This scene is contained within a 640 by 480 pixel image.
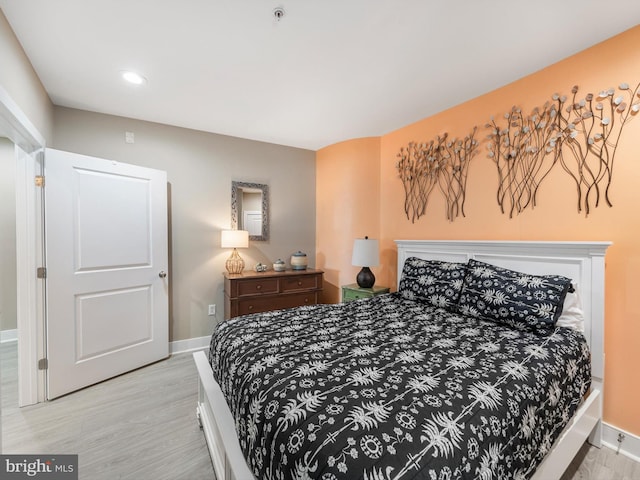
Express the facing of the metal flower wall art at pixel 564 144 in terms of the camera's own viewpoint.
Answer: facing the viewer and to the left of the viewer

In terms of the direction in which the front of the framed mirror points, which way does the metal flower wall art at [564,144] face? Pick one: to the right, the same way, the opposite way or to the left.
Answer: to the right

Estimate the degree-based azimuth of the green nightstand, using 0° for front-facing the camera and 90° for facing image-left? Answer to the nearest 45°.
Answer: approximately 45°

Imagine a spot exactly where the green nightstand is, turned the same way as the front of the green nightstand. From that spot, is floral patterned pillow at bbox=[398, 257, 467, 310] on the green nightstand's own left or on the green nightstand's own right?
on the green nightstand's own left

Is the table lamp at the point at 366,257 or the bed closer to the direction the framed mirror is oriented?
the bed

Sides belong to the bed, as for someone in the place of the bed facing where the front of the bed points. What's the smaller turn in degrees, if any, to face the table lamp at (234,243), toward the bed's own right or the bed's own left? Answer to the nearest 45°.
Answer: approximately 90° to the bed's own right

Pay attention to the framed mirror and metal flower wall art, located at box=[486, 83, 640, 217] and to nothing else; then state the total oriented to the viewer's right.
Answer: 0

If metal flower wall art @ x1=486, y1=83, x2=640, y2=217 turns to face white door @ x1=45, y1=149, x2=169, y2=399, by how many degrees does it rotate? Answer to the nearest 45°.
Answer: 0° — it already faces it

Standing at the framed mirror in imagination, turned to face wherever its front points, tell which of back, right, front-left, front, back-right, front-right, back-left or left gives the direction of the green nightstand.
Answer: front-left

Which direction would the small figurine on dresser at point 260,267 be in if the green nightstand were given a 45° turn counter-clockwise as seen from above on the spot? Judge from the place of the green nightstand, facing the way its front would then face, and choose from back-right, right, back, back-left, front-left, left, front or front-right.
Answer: right

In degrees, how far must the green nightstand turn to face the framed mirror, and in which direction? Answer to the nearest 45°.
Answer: approximately 45° to its right

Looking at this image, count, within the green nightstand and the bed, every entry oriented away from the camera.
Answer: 0

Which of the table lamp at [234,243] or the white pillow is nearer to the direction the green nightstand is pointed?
the table lamp

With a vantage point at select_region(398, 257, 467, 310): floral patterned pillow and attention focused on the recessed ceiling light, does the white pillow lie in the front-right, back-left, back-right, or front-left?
back-left
